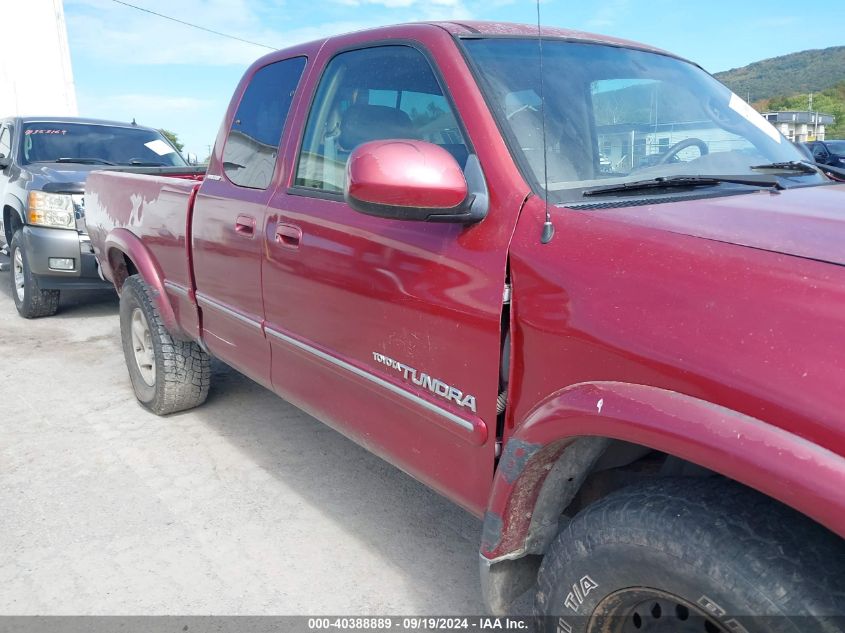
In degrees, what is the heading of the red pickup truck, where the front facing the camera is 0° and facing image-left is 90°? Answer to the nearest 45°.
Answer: approximately 315°

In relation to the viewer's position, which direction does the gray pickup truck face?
facing the viewer and to the right of the viewer

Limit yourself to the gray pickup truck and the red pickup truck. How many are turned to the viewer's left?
0

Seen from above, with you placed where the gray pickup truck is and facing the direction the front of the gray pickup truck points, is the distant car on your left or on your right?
on your left

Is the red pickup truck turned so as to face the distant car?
no

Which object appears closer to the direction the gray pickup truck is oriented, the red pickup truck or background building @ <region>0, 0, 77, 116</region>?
the red pickup truck

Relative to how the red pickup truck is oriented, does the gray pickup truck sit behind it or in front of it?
behind

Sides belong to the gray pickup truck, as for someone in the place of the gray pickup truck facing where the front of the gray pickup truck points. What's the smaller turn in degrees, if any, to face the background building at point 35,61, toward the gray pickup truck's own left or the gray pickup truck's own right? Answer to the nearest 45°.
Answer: approximately 135° to the gray pickup truck's own left

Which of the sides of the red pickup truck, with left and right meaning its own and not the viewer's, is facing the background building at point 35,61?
back
